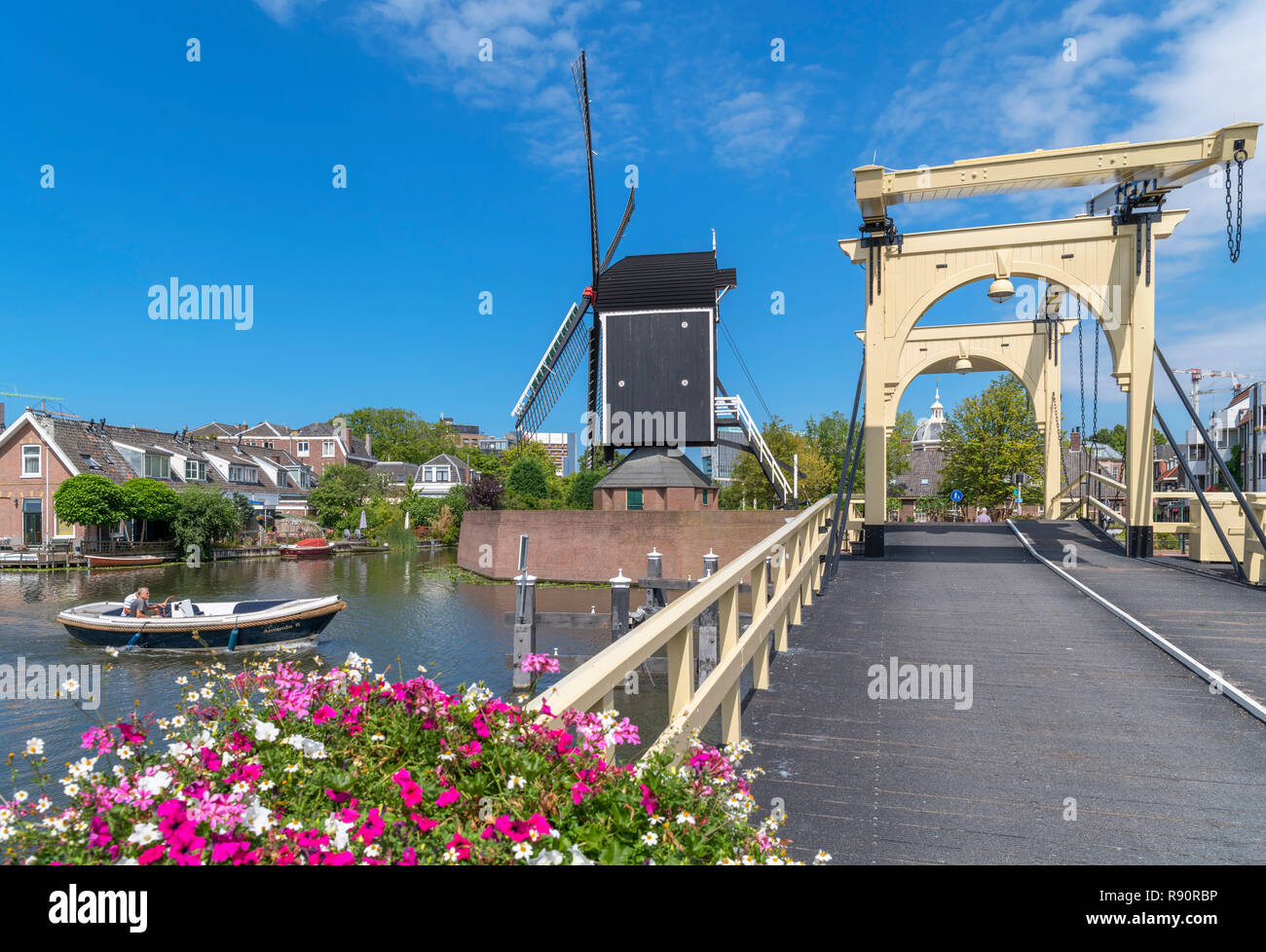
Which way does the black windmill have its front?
to the viewer's left

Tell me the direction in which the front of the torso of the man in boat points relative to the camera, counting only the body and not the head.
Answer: to the viewer's right

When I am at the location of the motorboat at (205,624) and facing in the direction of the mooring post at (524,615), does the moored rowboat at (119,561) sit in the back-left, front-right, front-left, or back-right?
back-left

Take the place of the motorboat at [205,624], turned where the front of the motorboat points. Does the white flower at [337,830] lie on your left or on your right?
on your right

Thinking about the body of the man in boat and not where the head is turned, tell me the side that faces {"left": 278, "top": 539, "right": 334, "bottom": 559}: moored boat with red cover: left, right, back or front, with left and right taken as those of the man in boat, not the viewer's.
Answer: left

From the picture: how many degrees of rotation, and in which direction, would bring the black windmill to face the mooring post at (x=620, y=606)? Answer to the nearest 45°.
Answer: approximately 90° to its left

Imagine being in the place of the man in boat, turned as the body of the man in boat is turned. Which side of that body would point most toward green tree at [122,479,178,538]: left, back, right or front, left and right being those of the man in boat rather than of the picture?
left

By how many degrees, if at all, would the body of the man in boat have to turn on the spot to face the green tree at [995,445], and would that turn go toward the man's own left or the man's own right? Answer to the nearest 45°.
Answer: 0° — they already face it

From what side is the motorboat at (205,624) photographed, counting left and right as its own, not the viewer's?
right

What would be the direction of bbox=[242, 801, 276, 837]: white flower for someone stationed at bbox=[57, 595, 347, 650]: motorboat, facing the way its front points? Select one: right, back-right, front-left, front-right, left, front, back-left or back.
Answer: right

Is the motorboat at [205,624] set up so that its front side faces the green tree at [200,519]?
no

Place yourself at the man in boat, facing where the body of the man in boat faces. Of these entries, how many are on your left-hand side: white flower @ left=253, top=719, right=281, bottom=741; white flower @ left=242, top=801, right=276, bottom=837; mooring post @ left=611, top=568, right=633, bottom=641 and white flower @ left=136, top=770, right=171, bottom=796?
0

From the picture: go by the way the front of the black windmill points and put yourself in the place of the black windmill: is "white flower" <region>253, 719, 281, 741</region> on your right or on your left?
on your left

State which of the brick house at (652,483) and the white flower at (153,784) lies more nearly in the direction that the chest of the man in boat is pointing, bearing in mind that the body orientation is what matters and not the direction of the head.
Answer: the brick house

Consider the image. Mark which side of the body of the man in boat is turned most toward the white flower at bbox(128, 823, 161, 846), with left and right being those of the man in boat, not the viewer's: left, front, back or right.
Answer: right

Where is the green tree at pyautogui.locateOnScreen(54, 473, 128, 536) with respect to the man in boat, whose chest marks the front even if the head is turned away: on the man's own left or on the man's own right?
on the man's own left

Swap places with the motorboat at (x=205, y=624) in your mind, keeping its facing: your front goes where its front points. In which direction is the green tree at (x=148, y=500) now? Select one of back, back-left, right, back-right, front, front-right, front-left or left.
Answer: left
